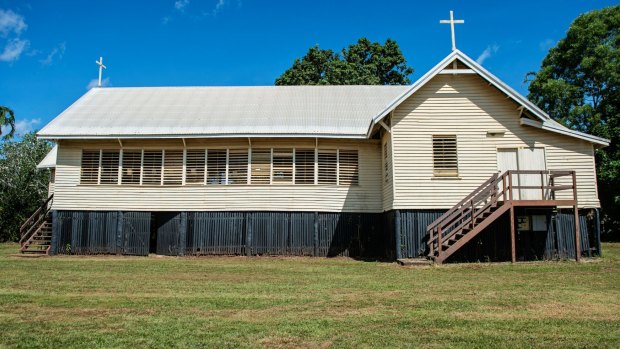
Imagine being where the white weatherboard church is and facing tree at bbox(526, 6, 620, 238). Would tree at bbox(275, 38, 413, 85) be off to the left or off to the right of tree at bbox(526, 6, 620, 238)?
left

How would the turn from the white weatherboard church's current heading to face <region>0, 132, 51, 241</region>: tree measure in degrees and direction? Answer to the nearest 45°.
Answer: approximately 45° to its right
